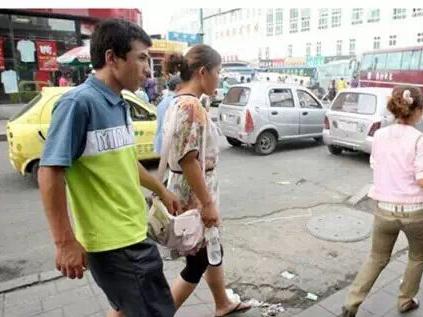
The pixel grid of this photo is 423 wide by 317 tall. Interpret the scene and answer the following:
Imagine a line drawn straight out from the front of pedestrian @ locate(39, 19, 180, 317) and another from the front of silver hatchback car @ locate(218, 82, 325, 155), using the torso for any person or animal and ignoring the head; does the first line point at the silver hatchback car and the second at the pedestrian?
no

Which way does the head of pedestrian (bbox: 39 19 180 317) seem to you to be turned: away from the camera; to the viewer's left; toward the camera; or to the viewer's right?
to the viewer's right

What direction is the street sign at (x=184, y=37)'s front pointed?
toward the camera

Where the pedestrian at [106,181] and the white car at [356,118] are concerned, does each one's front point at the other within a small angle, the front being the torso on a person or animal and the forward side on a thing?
no

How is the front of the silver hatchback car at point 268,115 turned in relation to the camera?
facing away from the viewer and to the right of the viewer

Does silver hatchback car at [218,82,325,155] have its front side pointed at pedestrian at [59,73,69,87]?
no

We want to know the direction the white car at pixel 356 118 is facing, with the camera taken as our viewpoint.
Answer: facing away from the viewer and to the right of the viewer

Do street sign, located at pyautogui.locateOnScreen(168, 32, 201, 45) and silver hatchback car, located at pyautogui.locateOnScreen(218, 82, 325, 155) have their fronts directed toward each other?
no

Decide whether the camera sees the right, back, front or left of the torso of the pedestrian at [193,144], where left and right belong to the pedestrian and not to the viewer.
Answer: right

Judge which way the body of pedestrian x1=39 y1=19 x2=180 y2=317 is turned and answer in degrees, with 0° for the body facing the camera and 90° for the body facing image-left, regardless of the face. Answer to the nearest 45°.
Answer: approximately 315°

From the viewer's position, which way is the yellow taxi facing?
facing away from the viewer and to the right of the viewer
